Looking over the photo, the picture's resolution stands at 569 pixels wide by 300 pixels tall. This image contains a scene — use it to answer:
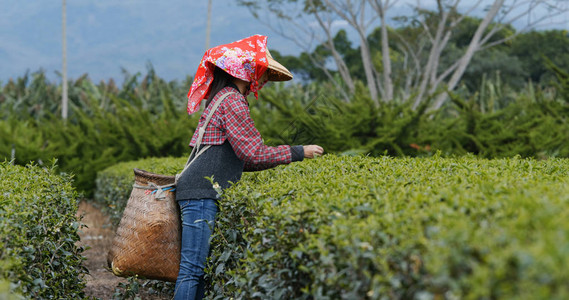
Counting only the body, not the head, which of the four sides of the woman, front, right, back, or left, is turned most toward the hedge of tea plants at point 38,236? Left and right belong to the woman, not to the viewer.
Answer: back

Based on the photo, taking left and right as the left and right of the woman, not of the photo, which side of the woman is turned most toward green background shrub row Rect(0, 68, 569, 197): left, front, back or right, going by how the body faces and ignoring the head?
left

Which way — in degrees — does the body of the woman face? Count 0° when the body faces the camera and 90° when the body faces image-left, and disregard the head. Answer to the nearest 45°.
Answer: approximately 270°

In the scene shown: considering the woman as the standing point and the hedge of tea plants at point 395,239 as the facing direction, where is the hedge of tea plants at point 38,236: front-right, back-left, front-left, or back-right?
back-right

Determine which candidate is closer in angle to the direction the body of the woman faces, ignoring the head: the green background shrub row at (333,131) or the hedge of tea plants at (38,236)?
the green background shrub row

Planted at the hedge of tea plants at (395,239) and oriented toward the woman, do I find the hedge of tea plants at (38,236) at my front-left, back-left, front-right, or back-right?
front-left

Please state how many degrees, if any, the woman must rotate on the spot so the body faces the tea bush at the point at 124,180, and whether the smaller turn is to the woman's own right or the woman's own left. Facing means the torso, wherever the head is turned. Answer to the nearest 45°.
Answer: approximately 90° to the woman's own left

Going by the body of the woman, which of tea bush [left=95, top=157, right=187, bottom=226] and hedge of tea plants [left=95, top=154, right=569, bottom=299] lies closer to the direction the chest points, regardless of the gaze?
the hedge of tea plants

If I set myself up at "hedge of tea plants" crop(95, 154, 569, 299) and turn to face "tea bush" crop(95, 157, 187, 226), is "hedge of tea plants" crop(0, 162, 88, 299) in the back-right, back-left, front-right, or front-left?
front-left
